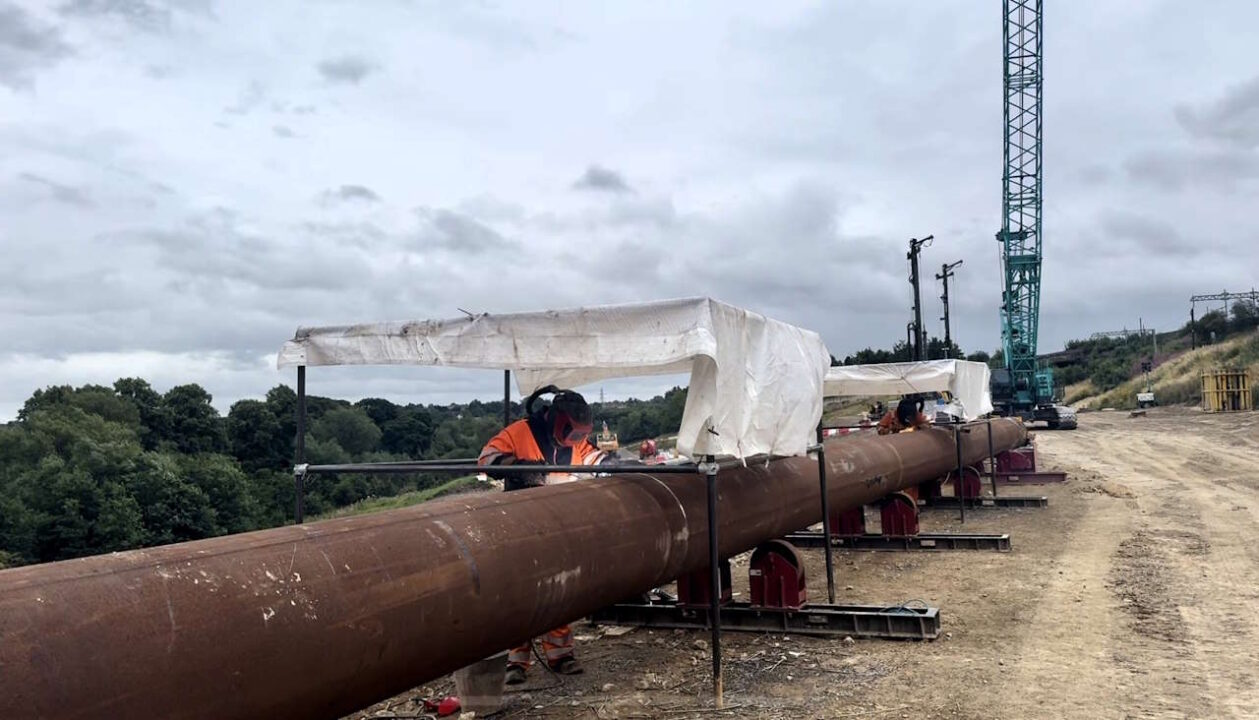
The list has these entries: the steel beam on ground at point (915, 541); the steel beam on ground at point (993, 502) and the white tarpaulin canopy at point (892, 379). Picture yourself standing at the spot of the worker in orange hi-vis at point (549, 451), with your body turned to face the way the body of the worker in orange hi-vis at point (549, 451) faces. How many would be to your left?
3

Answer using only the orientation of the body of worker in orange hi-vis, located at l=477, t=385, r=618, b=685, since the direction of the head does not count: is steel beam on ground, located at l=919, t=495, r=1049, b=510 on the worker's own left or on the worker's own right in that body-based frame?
on the worker's own left

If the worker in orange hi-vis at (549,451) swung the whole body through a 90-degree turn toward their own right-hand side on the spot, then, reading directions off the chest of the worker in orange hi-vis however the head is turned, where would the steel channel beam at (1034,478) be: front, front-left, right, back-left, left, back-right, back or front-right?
back

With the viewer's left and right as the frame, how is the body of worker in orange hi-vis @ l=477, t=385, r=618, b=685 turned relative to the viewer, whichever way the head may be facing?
facing the viewer and to the right of the viewer

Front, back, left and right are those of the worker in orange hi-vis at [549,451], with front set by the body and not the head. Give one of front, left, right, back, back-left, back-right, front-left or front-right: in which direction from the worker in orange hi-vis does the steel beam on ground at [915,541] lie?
left

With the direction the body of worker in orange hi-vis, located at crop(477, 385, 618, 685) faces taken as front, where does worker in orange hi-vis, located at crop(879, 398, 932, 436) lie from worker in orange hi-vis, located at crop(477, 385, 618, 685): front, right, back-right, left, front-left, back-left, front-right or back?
left

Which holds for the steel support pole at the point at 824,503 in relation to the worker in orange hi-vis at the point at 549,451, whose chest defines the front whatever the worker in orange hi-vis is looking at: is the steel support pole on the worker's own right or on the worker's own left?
on the worker's own left

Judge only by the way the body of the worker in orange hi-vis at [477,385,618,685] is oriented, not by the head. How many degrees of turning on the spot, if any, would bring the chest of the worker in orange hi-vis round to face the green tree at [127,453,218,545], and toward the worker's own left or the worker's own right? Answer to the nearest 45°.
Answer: approximately 180°
